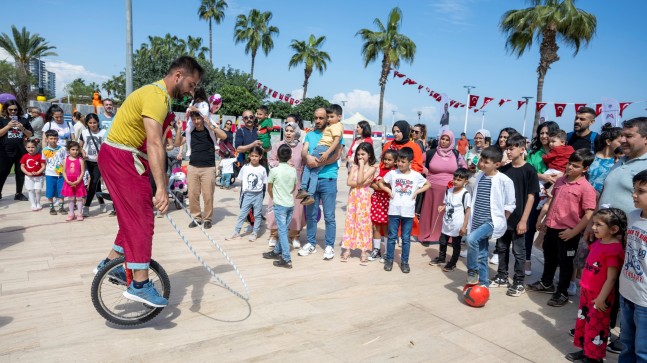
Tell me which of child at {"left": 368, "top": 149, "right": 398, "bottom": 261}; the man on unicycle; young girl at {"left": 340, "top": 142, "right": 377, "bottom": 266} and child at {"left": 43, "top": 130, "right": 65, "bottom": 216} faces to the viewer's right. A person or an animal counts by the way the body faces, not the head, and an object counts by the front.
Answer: the man on unicycle

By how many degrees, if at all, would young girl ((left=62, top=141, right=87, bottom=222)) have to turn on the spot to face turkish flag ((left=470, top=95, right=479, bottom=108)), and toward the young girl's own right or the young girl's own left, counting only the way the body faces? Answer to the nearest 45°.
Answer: approximately 90° to the young girl's own left

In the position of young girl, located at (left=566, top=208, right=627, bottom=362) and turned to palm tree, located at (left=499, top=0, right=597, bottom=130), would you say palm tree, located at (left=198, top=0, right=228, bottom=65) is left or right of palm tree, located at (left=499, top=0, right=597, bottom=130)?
left

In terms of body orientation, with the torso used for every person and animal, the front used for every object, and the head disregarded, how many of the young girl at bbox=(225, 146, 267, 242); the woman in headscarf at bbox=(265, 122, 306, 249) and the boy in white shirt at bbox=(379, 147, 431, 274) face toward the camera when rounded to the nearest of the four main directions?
3

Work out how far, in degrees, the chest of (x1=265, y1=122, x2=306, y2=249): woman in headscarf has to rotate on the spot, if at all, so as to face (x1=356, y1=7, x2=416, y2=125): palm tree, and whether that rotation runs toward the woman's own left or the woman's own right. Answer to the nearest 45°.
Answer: approximately 180°

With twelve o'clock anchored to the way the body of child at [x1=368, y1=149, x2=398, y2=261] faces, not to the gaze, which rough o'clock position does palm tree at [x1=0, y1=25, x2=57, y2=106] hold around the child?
The palm tree is roughly at 3 o'clock from the child.

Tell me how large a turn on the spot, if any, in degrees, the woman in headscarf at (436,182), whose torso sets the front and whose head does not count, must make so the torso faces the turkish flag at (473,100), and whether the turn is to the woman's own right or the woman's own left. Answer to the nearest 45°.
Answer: approximately 180°

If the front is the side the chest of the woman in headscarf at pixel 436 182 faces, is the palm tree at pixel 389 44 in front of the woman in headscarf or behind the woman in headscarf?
behind

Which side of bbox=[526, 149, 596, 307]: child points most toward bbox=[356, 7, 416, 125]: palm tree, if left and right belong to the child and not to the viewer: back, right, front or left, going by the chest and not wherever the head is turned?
right

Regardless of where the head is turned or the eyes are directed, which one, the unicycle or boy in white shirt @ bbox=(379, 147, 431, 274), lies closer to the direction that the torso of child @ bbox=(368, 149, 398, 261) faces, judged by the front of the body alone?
the unicycle

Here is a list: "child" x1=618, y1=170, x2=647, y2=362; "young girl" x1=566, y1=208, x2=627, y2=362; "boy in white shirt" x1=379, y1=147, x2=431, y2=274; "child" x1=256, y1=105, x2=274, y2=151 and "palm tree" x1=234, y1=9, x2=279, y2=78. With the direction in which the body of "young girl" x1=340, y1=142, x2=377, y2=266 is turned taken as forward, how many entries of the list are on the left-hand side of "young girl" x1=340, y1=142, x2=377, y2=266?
3

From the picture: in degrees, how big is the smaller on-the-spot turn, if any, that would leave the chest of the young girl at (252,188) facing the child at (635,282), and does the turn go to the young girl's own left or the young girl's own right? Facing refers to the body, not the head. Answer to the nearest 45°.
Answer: approximately 45° to the young girl's own left

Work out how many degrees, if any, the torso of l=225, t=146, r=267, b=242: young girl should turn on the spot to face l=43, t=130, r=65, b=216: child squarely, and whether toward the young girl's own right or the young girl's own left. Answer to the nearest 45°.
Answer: approximately 135° to the young girl's own right

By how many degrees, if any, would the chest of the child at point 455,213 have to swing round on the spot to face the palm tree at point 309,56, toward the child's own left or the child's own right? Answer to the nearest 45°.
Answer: approximately 90° to the child's own right

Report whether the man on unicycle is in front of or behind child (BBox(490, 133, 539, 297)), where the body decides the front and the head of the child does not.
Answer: in front

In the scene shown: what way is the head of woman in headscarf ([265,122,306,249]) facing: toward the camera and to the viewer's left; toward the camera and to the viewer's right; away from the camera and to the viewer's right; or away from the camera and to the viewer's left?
toward the camera and to the viewer's left

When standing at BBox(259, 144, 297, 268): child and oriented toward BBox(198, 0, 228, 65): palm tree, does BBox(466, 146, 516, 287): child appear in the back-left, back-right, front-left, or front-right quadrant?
back-right

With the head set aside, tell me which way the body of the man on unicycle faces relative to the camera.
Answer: to the viewer's right
